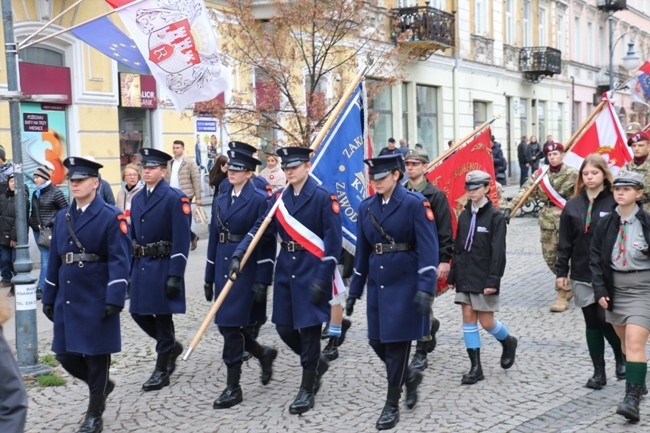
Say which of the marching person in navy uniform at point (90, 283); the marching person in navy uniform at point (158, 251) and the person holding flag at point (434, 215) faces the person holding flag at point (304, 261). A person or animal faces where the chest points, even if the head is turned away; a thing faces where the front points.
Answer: the person holding flag at point (434, 215)

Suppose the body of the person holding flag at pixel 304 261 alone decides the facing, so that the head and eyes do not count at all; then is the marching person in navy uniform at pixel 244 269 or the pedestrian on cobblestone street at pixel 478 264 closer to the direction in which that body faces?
the marching person in navy uniform

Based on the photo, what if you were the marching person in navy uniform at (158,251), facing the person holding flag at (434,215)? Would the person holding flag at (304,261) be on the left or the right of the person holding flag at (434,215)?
right

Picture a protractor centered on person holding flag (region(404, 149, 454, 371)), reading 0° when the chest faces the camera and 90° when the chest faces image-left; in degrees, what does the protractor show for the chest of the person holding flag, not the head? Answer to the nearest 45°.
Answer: approximately 45°

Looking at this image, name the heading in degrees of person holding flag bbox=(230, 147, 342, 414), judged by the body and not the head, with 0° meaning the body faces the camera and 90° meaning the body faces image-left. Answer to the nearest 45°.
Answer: approximately 45°

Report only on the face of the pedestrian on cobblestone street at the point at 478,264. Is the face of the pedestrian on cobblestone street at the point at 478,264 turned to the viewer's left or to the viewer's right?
to the viewer's left

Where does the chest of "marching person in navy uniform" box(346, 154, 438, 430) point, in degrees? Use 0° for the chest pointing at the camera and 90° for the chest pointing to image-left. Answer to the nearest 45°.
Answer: approximately 45°

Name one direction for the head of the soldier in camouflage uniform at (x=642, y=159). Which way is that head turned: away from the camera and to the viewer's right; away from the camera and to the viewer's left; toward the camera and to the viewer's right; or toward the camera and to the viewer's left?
toward the camera and to the viewer's left

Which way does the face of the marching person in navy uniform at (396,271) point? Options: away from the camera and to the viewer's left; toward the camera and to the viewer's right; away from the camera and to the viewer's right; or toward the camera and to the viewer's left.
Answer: toward the camera and to the viewer's left

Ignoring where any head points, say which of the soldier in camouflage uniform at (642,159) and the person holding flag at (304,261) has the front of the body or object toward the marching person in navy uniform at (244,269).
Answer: the soldier in camouflage uniform

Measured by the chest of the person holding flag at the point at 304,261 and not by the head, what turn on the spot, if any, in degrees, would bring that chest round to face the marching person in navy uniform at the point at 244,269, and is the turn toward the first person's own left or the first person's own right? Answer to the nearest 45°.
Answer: approximately 90° to the first person's own right

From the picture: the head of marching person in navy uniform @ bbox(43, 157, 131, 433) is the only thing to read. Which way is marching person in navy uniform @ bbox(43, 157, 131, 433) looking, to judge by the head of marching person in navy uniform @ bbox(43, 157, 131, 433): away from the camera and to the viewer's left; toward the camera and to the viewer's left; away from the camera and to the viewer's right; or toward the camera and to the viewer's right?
toward the camera and to the viewer's left

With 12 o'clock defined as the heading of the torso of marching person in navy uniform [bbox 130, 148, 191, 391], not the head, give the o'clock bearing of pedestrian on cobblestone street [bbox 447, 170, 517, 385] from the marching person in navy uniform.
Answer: The pedestrian on cobblestone street is roughly at 8 o'clock from the marching person in navy uniform.

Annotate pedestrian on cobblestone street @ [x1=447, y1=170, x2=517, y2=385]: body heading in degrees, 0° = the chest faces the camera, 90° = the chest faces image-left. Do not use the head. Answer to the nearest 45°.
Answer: approximately 45°

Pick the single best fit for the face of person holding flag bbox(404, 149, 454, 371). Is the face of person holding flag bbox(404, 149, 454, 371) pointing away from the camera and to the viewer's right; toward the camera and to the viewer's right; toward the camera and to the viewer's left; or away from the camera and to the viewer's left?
toward the camera and to the viewer's left
